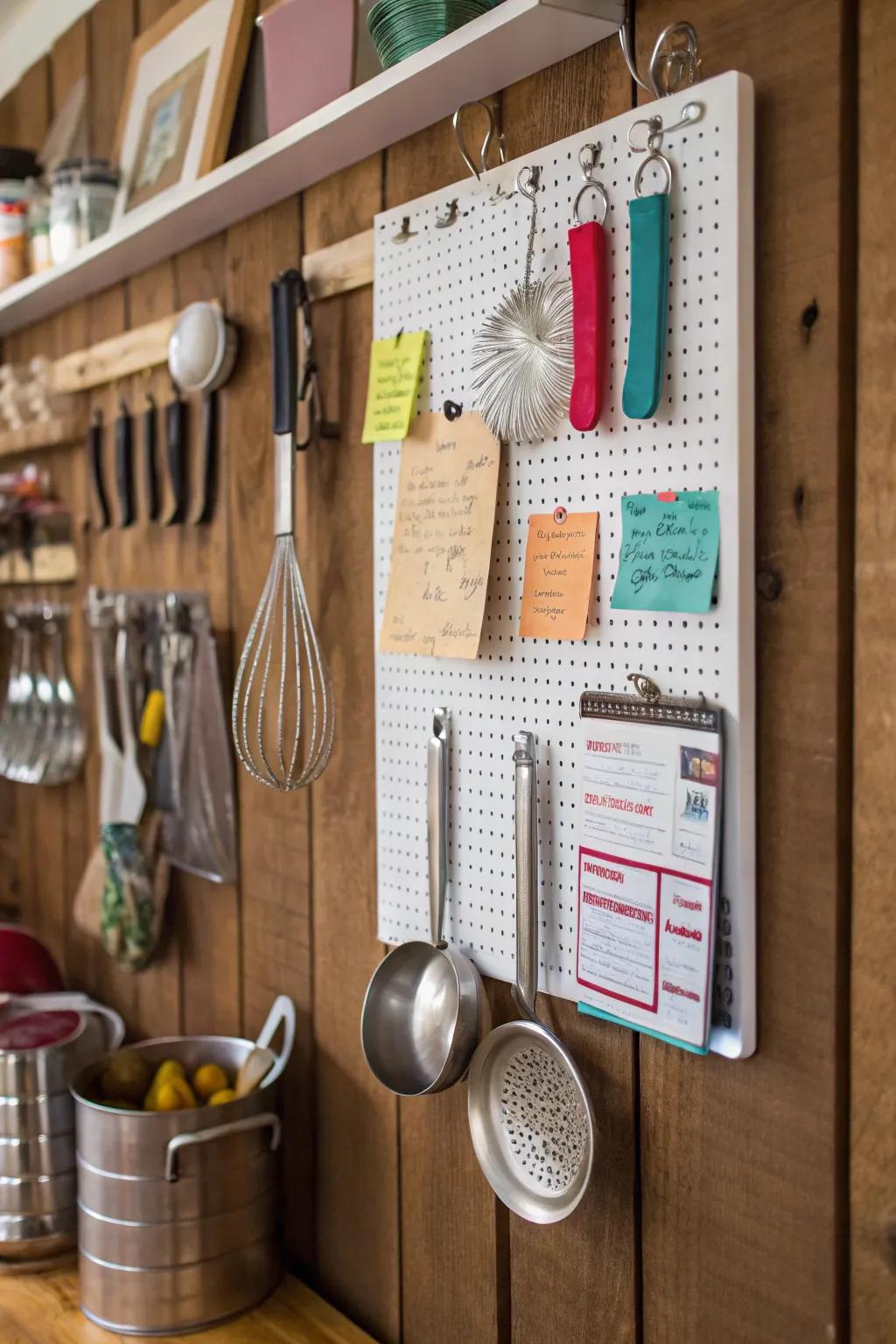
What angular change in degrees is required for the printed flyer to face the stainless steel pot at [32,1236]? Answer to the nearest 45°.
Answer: approximately 90° to its right

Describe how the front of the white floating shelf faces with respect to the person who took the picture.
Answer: facing the viewer and to the left of the viewer

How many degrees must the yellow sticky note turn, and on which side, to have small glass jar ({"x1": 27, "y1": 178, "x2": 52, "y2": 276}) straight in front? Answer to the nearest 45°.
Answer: approximately 90° to its right

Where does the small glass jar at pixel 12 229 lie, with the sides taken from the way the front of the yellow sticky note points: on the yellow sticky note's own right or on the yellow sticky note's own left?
on the yellow sticky note's own right

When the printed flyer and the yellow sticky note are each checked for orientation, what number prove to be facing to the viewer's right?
0

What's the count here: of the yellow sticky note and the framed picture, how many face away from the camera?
0

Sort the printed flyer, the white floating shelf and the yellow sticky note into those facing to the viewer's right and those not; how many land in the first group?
0

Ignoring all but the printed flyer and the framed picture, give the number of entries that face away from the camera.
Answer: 0
